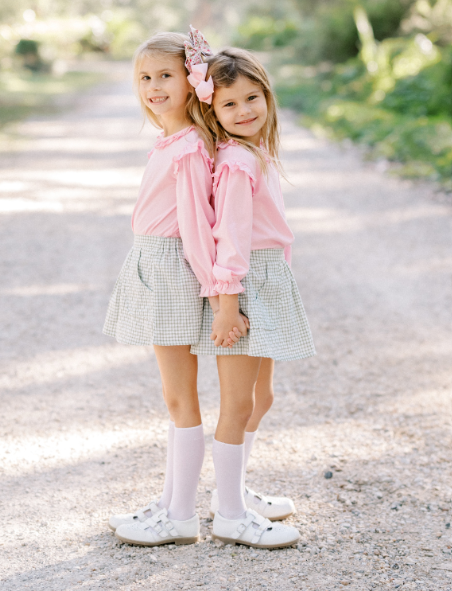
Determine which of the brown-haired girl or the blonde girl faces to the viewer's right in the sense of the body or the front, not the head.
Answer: the brown-haired girl

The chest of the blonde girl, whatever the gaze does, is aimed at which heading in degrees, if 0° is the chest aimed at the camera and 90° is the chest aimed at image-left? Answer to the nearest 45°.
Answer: approximately 90°

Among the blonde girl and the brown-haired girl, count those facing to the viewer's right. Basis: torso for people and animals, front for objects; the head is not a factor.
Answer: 1

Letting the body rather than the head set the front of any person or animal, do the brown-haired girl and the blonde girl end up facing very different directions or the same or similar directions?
very different directions

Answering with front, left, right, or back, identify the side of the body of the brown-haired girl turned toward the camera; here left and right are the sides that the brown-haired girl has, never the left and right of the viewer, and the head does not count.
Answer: right
